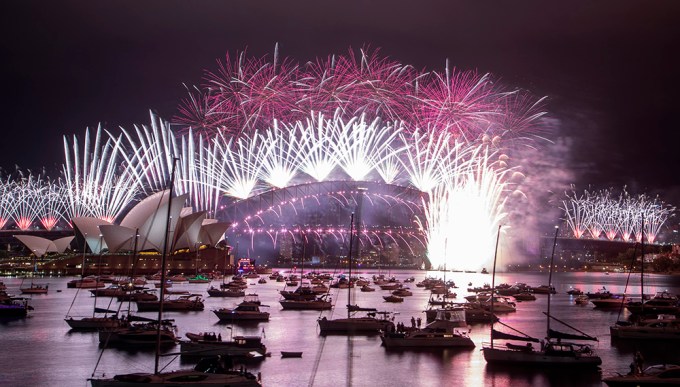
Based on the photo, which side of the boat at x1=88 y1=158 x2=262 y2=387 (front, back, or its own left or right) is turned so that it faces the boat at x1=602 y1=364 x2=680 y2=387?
back

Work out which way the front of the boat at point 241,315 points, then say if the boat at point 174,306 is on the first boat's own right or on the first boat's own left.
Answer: on the first boat's own right

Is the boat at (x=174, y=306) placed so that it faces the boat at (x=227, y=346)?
no

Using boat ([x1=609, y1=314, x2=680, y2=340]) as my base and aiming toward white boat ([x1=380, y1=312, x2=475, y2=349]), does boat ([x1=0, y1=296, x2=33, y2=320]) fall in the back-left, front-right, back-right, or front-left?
front-right

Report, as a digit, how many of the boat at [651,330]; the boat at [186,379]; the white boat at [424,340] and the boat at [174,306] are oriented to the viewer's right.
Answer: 0

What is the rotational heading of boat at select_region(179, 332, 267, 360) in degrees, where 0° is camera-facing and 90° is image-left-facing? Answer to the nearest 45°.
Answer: approximately 90°

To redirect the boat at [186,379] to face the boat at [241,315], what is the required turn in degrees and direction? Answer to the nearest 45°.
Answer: approximately 90° to its right

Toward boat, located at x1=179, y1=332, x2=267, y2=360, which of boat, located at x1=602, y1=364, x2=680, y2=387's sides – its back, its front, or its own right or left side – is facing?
front

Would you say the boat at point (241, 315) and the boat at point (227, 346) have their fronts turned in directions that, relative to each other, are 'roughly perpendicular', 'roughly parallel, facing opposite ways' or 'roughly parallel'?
roughly parallel

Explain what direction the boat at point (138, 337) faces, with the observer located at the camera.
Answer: facing to the left of the viewer

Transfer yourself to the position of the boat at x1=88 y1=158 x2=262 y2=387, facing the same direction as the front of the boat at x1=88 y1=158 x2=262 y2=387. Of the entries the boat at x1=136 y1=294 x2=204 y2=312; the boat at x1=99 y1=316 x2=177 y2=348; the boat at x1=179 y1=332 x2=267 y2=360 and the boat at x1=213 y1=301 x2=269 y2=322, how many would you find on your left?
0

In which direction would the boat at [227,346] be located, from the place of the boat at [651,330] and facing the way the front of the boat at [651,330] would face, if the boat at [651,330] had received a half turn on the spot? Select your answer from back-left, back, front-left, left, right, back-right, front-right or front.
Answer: back-right

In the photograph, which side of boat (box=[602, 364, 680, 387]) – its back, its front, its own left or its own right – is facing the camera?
left

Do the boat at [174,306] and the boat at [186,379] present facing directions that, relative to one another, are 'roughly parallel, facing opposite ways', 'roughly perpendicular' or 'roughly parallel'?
roughly parallel

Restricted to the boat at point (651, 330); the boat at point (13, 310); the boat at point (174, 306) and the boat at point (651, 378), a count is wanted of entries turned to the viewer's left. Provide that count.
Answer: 3

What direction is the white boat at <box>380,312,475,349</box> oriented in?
to the viewer's left

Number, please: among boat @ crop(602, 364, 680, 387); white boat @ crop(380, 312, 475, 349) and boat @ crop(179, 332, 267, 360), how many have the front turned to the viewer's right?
0

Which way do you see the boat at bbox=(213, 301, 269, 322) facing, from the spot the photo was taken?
facing to the left of the viewer

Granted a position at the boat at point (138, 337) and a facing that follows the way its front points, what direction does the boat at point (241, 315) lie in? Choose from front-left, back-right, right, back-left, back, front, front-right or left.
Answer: back-right

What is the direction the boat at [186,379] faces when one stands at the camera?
facing to the left of the viewer

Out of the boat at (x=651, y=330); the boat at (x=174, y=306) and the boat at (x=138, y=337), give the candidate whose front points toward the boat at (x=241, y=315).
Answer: the boat at (x=651, y=330)

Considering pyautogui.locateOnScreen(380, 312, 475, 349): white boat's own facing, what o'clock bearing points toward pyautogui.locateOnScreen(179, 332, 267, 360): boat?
The boat is roughly at 11 o'clock from the white boat.
